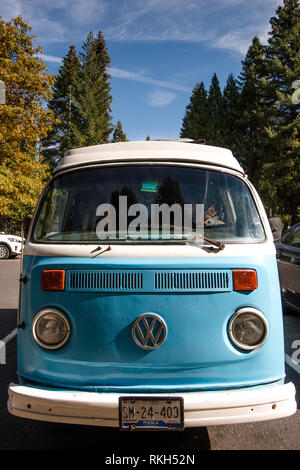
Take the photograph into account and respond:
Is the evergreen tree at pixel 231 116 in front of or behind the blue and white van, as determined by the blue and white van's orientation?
behind

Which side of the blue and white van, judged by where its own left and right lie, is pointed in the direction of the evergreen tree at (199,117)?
back

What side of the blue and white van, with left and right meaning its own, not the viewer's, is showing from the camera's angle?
front

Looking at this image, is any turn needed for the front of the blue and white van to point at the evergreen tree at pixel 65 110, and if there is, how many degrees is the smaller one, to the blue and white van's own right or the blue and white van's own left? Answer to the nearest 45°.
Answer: approximately 180°

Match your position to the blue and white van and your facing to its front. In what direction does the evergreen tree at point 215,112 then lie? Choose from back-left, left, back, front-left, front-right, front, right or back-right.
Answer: back

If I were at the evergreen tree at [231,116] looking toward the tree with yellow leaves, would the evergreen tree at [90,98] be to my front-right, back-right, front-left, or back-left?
front-right

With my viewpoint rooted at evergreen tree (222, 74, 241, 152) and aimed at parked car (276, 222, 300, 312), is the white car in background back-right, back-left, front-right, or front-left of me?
front-right

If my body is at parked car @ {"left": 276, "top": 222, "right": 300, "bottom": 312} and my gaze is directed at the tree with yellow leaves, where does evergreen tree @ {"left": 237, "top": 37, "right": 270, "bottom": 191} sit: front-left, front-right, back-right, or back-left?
front-right

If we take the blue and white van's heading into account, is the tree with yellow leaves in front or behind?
behind

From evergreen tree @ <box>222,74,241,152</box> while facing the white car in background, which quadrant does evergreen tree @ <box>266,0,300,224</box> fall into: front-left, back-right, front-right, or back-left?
front-left

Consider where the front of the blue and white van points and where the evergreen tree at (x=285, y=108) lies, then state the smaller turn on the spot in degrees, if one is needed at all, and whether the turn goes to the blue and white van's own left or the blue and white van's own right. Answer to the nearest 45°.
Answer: approximately 180°
